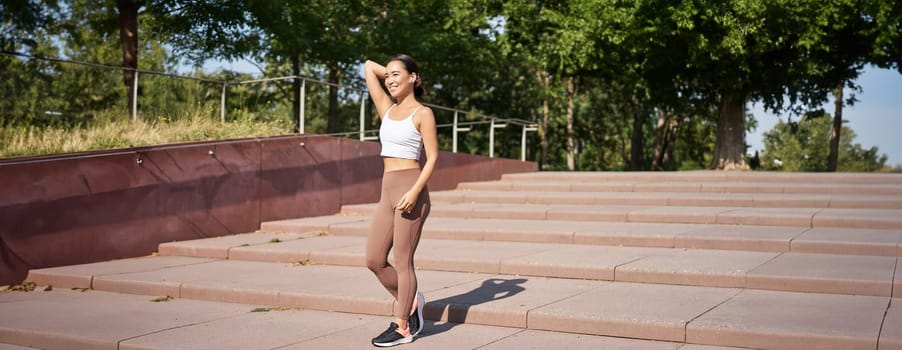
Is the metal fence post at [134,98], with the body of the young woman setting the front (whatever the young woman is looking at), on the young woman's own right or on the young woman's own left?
on the young woman's own right

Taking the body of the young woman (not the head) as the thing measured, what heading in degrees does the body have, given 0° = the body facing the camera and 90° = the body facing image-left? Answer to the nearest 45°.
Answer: approximately 45°
